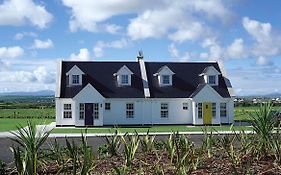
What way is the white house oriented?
toward the camera

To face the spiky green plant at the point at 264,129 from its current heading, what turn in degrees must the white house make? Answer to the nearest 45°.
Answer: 0° — it already faces it
